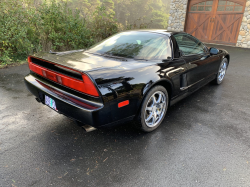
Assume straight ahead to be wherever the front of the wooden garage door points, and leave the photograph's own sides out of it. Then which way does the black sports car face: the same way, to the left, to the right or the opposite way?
the opposite way

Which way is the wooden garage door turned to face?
toward the camera

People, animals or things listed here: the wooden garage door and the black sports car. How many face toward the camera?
1

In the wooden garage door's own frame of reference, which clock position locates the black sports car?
The black sports car is roughly at 12 o'clock from the wooden garage door.

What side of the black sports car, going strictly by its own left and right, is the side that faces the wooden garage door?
front

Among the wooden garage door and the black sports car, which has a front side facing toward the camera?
the wooden garage door

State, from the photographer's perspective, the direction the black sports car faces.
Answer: facing away from the viewer and to the right of the viewer
